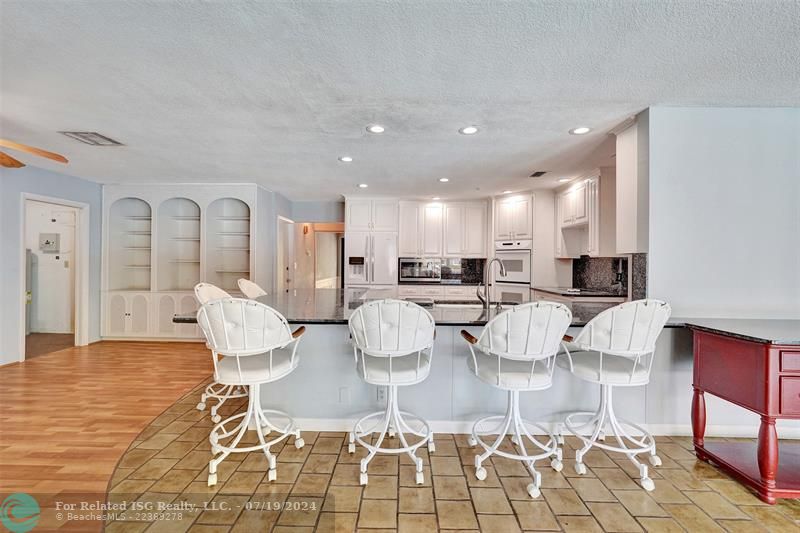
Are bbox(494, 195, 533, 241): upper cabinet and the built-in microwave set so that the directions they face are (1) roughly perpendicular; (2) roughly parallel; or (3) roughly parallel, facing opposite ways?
roughly parallel

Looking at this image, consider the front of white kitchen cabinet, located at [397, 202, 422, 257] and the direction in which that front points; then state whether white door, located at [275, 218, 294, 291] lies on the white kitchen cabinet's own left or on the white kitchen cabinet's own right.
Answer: on the white kitchen cabinet's own right

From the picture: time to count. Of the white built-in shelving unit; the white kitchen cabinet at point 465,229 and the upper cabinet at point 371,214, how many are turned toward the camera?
3

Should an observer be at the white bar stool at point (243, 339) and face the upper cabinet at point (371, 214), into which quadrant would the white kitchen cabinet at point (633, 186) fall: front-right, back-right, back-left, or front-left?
front-right

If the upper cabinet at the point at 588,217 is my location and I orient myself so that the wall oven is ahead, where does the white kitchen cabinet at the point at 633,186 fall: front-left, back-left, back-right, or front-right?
back-left

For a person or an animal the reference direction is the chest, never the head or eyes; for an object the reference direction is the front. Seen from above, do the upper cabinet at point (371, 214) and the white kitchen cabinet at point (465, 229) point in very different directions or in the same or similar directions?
same or similar directions

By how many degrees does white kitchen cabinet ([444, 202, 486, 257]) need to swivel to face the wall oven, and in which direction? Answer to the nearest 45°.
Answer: approximately 45° to its left

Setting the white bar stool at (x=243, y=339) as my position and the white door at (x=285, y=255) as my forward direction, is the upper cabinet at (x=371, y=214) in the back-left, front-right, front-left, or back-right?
front-right

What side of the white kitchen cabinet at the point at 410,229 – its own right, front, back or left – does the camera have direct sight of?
front

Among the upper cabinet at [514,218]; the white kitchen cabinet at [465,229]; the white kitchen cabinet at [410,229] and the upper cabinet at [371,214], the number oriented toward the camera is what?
4

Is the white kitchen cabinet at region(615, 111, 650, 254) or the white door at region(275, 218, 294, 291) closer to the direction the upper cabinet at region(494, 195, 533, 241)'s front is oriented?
the white kitchen cabinet

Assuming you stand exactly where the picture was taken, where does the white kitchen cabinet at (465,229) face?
facing the viewer

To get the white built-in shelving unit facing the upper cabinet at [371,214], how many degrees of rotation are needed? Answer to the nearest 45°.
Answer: approximately 90° to its left

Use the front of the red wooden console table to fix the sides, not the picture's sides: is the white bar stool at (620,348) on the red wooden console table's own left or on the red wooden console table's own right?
on the red wooden console table's own right
